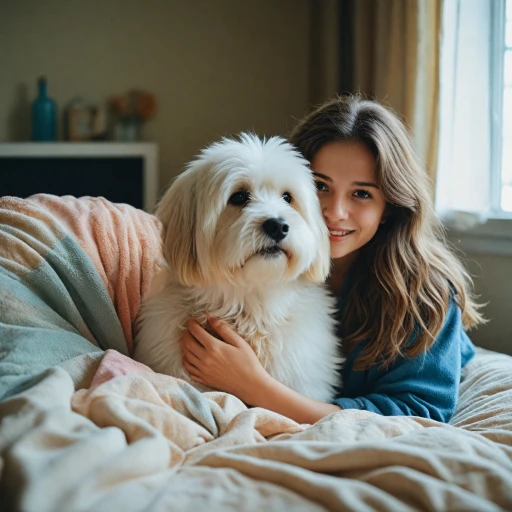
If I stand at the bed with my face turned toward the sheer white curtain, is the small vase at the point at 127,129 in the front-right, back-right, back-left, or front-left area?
front-left

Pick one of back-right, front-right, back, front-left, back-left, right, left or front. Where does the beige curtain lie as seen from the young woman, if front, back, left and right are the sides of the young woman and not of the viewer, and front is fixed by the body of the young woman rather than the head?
back-right

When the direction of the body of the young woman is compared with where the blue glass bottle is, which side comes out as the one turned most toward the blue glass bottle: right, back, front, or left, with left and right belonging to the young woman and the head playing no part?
right

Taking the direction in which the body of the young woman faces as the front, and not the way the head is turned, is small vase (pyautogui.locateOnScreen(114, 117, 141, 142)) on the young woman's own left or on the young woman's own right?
on the young woman's own right

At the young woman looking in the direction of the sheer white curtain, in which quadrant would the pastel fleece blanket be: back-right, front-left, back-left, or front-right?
back-left

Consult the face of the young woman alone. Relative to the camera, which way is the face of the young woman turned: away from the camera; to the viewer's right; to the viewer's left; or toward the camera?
toward the camera

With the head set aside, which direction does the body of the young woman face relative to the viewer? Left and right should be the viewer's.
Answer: facing the viewer and to the left of the viewer

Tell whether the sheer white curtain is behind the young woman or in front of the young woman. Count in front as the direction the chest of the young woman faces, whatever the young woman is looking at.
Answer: behind

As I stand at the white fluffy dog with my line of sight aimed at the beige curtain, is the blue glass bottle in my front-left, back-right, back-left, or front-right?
front-left
